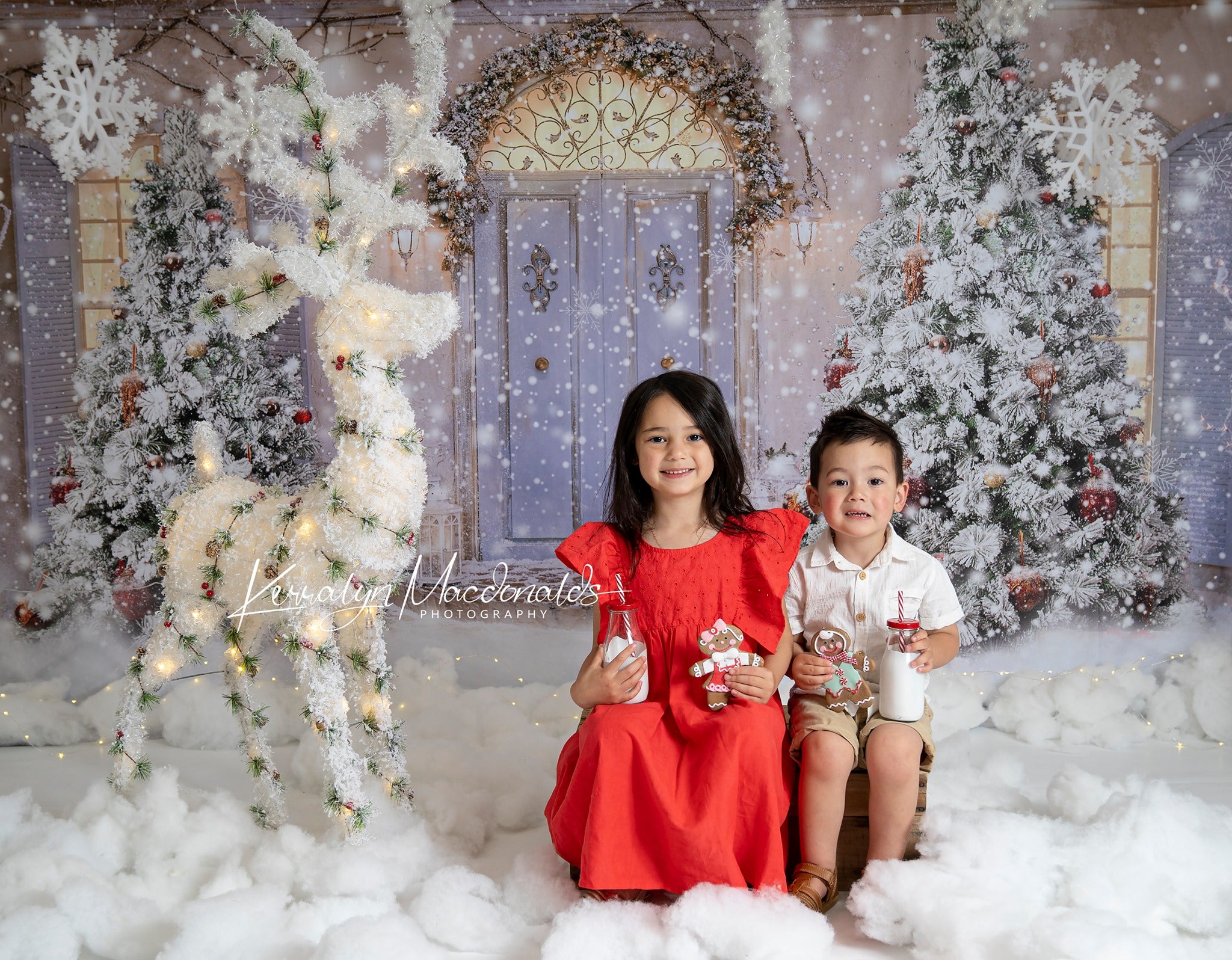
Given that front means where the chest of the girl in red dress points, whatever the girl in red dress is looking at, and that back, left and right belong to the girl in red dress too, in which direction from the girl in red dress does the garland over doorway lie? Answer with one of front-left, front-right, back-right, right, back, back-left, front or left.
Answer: back

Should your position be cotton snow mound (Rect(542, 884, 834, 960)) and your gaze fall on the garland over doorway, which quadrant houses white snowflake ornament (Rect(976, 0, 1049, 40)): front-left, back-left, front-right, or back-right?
front-right

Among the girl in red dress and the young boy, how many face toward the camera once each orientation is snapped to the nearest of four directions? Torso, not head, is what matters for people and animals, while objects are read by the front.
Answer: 2

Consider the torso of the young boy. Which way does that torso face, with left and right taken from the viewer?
facing the viewer

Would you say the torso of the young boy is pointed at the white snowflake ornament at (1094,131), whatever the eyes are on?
no

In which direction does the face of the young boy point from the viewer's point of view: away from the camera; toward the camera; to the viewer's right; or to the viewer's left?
toward the camera

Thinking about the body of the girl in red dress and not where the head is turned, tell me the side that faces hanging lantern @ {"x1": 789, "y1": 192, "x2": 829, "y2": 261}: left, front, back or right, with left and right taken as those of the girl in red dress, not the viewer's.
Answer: back

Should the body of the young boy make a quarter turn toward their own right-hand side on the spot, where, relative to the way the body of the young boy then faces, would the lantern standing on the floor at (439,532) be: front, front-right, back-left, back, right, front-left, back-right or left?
front-right

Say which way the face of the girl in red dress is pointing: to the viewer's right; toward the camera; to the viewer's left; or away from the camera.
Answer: toward the camera

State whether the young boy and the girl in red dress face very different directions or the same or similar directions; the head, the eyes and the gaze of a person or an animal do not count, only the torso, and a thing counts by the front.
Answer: same or similar directions

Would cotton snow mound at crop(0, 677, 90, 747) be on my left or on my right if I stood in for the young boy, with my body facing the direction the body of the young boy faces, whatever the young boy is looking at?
on my right
